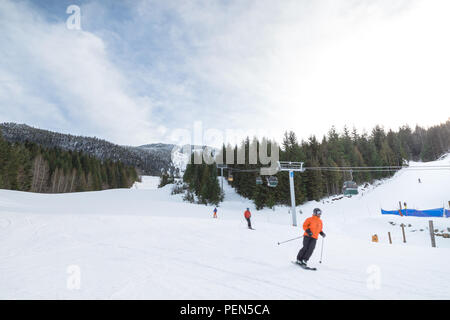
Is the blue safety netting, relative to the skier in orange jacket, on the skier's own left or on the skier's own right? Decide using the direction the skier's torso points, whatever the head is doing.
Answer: on the skier's own left
